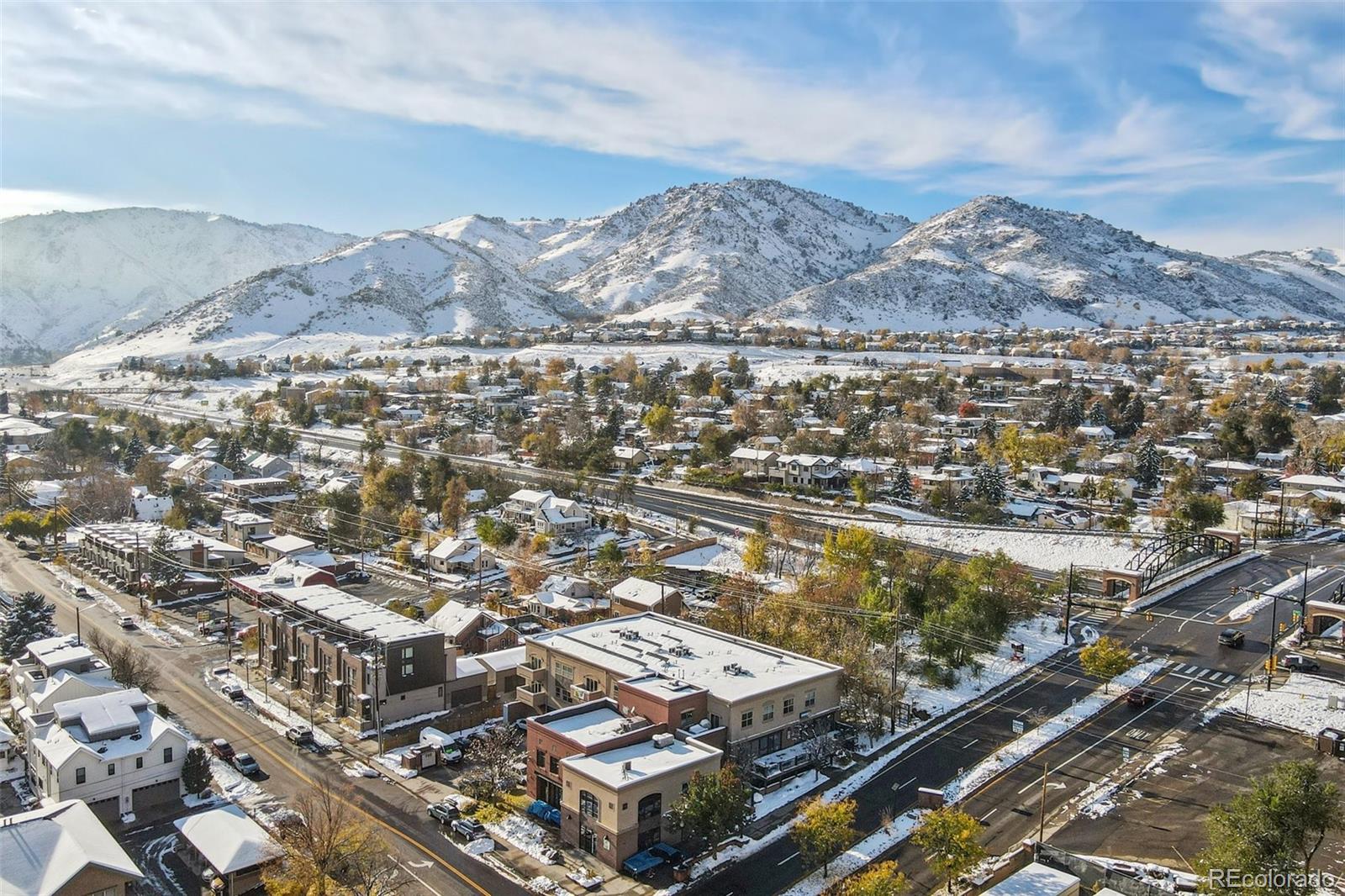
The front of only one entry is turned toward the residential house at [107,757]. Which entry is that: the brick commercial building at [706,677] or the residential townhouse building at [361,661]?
the residential townhouse building at [361,661]

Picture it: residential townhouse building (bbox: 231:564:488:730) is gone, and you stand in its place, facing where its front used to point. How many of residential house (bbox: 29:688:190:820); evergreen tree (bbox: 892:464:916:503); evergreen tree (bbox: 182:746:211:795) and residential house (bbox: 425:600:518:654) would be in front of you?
2

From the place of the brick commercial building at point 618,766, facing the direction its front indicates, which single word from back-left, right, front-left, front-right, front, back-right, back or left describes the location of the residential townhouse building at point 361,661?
right

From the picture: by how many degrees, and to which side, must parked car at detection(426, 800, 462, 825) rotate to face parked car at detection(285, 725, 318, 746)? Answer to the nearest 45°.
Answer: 0° — it already faces it

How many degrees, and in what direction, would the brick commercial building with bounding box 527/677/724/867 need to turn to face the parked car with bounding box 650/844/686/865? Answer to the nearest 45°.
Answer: approximately 90° to its left

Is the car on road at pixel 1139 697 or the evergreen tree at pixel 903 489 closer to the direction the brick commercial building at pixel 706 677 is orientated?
the car on road

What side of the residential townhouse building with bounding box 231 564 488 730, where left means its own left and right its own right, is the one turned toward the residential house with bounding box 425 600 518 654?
back

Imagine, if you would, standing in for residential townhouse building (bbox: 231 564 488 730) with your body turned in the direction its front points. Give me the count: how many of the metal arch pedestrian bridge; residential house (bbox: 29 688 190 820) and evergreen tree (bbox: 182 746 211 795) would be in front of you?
2

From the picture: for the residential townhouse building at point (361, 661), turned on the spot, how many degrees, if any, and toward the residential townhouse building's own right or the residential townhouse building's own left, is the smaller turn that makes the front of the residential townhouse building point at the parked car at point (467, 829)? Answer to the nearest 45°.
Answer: approximately 45° to the residential townhouse building's own left

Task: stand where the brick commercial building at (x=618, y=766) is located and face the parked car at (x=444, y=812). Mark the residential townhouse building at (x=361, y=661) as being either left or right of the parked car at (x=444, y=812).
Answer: right

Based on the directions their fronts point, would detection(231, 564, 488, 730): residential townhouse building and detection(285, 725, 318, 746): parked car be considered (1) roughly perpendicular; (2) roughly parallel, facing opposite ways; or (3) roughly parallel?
roughly perpendicular

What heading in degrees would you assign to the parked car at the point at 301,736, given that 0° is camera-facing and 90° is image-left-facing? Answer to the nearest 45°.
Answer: approximately 135°

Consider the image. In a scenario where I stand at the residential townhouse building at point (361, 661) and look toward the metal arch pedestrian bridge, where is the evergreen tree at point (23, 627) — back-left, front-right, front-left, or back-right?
back-left

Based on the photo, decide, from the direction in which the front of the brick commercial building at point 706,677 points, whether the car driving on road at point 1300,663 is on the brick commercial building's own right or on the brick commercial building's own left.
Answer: on the brick commercial building's own left
